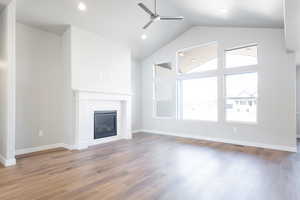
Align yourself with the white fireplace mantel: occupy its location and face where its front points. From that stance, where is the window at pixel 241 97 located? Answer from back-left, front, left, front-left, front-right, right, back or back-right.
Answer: front-left

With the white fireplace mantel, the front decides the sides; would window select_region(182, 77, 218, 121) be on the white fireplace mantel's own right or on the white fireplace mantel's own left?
on the white fireplace mantel's own left

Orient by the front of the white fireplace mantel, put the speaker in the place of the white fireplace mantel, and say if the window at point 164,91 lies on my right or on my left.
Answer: on my left

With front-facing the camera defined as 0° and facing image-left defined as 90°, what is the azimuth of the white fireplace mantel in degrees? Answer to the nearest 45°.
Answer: approximately 315°
